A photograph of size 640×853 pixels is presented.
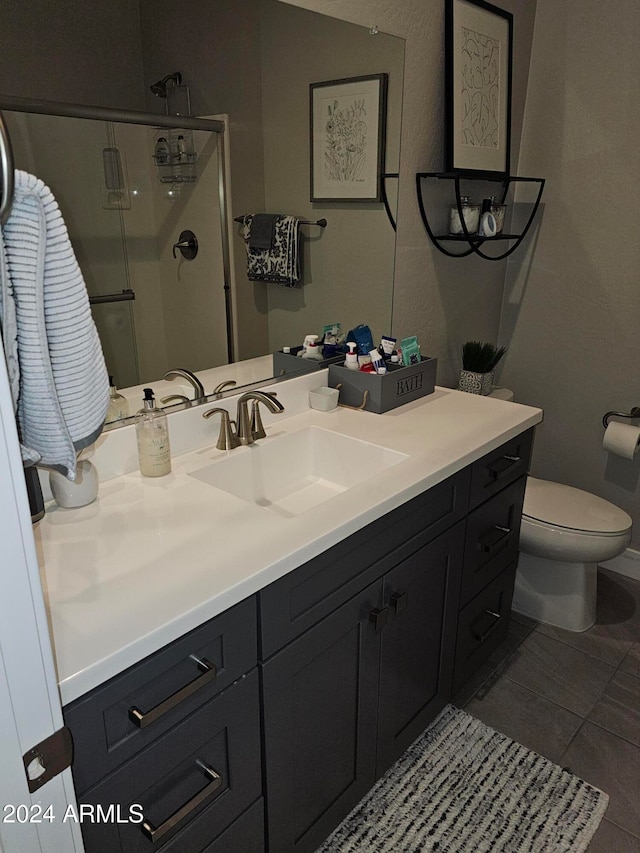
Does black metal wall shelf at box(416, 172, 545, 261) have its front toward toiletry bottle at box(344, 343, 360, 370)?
no

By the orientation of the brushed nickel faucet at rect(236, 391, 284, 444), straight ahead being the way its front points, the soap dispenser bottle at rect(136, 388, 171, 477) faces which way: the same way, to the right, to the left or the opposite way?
the same way

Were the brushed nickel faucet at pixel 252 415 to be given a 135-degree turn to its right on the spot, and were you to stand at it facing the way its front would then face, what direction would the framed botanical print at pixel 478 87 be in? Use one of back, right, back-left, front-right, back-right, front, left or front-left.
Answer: back-right

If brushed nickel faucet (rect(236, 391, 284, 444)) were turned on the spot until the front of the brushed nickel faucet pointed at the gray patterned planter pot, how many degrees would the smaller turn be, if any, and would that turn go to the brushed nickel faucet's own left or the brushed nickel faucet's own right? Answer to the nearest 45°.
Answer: approximately 90° to the brushed nickel faucet's own left

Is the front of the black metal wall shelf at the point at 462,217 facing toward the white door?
no

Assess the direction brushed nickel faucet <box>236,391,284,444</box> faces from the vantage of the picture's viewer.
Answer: facing the viewer and to the right of the viewer

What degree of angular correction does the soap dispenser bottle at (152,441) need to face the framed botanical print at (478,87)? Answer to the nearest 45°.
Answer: approximately 90° to its left

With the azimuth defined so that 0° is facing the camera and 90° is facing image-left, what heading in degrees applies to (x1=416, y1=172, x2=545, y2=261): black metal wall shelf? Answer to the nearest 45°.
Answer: approximately 315°

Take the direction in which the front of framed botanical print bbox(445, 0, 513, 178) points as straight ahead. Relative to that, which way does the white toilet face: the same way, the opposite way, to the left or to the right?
the same way

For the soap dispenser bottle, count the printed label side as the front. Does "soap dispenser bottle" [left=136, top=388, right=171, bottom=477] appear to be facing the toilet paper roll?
no

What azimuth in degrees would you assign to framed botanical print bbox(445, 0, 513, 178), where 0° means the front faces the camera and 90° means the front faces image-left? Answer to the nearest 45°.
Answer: approximately 315°

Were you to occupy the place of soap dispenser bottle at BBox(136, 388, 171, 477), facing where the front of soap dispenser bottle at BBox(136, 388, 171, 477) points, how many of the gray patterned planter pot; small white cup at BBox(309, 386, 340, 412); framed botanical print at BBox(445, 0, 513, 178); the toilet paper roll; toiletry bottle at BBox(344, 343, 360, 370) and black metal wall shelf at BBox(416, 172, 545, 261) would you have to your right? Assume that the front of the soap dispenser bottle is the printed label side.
0
